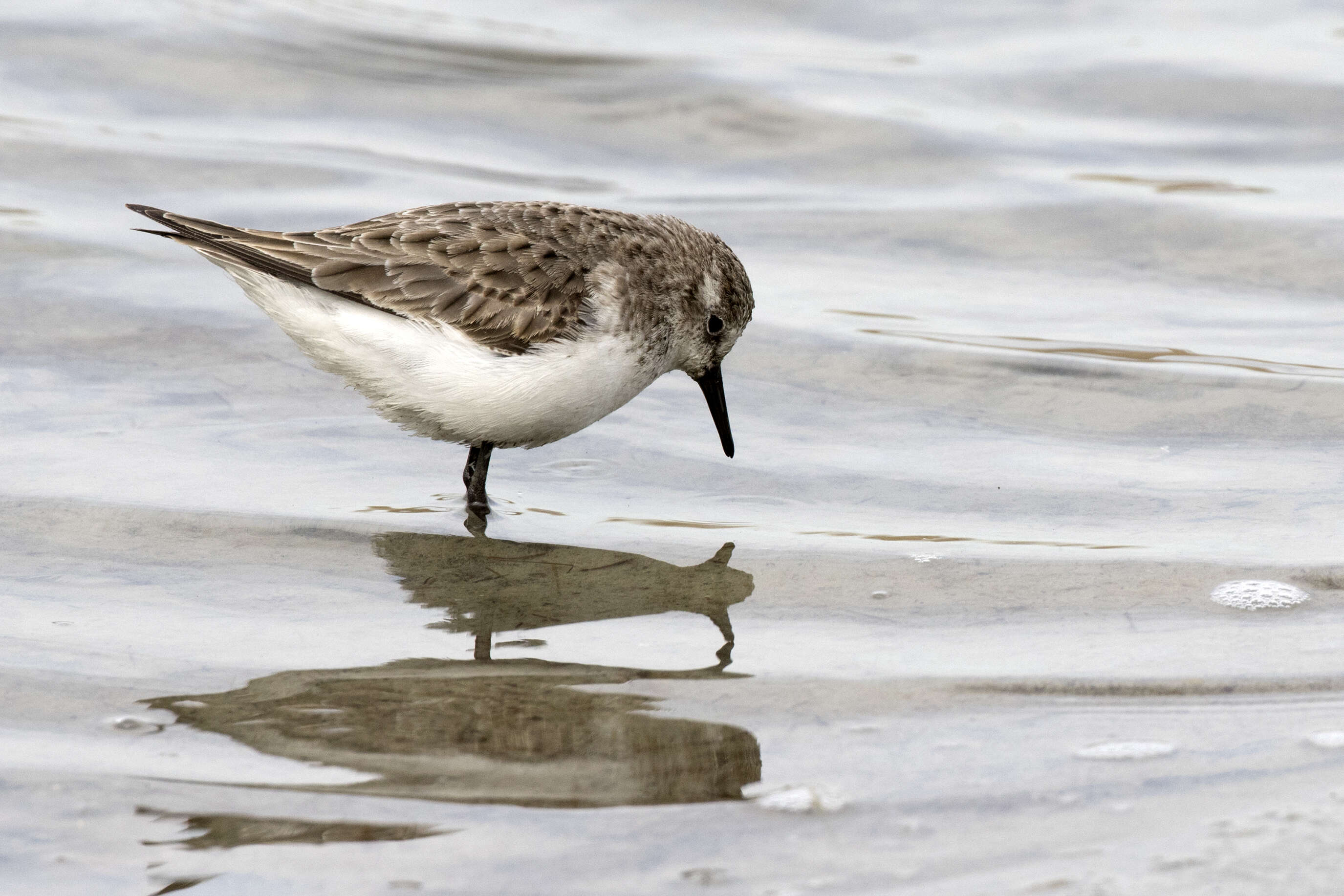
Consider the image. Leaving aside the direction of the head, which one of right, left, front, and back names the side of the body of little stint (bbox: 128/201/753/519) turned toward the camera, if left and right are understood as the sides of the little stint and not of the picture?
right
